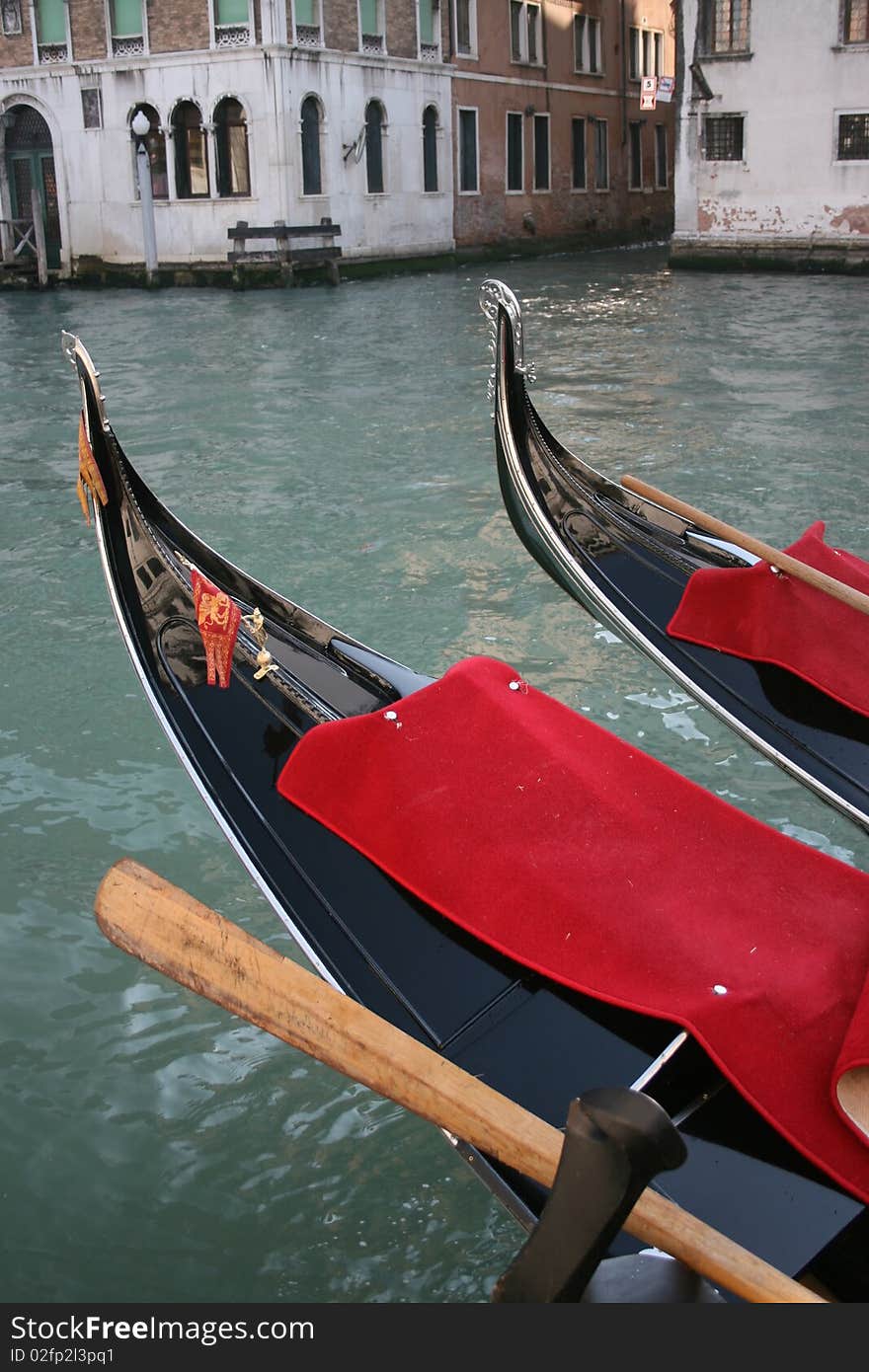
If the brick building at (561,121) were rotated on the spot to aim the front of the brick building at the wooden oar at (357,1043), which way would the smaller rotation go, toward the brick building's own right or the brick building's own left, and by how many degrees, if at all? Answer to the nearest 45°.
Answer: approximately 45° to the brick building's own right

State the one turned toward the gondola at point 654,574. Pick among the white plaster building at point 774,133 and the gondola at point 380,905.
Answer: the white plaster building

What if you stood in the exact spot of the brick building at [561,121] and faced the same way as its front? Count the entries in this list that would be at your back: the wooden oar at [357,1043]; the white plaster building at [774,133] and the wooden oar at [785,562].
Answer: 0

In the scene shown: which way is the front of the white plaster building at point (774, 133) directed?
toward the camera

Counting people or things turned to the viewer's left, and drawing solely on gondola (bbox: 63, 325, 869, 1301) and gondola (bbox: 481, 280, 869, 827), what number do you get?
0

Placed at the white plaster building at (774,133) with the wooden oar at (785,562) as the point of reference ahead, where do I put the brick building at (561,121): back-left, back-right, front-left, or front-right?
back-right

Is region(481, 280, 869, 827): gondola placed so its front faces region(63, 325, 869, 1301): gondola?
no

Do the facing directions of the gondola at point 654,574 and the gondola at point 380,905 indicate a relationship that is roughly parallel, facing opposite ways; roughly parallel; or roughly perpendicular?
roughly parallel

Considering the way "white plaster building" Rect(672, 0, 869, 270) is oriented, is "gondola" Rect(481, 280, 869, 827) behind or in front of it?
in front

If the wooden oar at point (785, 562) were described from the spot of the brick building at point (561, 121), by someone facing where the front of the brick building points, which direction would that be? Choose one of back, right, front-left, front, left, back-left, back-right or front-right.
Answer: front-right

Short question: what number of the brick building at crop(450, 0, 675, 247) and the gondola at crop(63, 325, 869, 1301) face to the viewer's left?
0

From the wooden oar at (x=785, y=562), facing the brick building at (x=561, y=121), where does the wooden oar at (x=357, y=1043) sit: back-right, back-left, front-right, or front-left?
back-left

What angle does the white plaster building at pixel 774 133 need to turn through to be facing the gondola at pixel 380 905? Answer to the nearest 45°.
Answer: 0° — it already faces it

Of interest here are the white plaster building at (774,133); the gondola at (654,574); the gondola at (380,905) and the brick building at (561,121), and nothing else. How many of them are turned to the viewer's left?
0

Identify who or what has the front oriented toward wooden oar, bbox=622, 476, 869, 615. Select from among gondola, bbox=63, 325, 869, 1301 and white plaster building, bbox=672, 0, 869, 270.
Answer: the white plaster building
